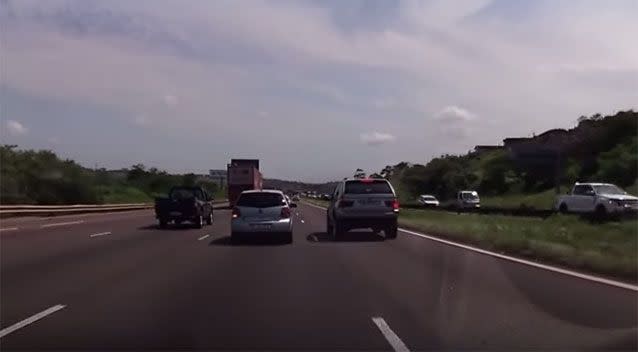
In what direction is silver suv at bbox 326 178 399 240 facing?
away from the camera

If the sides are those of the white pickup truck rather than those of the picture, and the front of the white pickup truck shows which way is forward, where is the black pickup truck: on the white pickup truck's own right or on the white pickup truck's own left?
on the white pickup truck's own right

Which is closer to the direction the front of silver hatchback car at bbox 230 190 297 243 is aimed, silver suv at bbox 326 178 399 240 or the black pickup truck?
the black pickup truck

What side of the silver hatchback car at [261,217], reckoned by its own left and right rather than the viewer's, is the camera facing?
back

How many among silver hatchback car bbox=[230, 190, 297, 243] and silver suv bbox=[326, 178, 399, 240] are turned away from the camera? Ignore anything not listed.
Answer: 2

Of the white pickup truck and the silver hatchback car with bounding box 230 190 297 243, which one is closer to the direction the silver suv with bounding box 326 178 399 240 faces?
the white pickup truck

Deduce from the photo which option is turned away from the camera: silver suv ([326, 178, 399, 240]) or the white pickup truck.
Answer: the silver suv

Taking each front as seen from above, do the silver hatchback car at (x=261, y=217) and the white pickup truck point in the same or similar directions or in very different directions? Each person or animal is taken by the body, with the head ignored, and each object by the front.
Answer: very different directions

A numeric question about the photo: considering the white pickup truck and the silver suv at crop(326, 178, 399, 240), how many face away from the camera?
1
